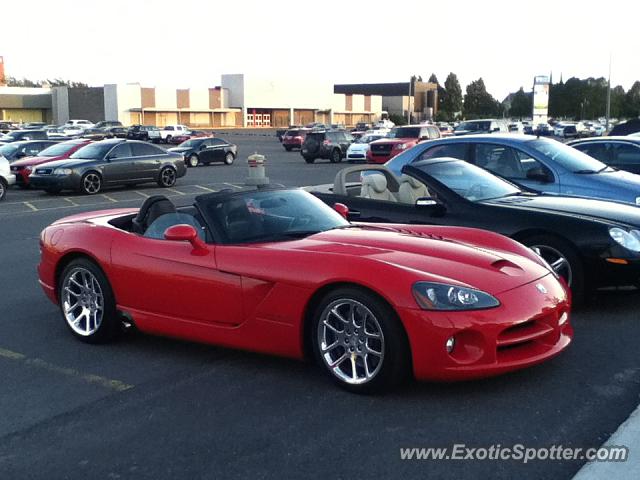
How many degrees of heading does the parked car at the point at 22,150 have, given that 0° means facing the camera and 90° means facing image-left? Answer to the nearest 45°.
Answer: approximately 45°

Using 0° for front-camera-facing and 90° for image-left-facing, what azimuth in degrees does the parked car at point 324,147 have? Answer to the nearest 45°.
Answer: approximately 225°

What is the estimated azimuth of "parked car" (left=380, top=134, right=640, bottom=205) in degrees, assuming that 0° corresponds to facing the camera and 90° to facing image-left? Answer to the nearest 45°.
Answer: approximately 315°

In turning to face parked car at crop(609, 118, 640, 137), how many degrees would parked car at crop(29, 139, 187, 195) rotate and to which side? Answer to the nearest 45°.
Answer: approximately 135° to its left

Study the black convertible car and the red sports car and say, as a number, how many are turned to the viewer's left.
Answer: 0

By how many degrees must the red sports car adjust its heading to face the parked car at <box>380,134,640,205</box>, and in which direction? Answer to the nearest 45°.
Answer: approximately 90° to its left

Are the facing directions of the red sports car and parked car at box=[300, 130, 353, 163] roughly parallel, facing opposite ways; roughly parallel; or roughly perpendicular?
roughly perpendicular

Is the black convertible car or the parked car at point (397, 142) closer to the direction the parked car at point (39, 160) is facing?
the black convertible car

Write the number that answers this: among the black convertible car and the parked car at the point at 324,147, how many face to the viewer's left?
0

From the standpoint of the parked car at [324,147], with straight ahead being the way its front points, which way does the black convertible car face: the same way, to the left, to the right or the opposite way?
to the right
